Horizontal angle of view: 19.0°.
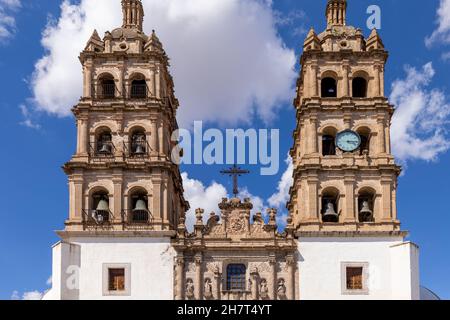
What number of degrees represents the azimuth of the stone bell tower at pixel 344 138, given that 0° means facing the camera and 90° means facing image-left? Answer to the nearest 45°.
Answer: approximately 0°

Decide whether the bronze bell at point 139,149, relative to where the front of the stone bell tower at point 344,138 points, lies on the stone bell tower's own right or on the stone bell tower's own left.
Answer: on the stone bell tower's own right

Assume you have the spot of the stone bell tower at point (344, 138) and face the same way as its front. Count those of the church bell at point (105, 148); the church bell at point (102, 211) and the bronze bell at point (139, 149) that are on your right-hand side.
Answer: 3

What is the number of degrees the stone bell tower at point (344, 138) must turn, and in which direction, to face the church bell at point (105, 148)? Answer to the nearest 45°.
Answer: approximately 90° to its right

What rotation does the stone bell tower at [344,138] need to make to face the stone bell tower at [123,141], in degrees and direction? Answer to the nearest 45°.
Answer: approximately 90° to its right

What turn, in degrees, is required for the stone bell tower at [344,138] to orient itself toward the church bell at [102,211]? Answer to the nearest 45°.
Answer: approximately 90° to its right

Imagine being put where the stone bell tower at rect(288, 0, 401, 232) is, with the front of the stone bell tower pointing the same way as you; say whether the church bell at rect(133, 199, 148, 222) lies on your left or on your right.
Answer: on your right

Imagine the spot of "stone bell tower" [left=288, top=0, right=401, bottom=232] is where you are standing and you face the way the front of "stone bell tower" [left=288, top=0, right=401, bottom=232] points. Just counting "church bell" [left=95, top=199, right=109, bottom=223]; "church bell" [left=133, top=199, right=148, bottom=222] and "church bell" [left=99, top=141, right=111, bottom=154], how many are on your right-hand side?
3
